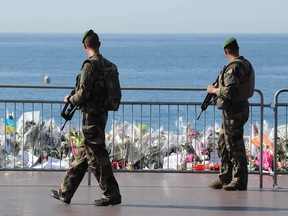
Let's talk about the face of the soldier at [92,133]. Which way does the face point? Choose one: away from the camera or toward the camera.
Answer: away from the camera

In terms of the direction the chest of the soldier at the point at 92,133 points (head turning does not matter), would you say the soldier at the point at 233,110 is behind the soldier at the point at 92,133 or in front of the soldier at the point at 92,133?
behind

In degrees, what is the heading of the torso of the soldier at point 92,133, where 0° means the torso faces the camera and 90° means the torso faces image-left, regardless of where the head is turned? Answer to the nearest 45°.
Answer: approximately 90°
